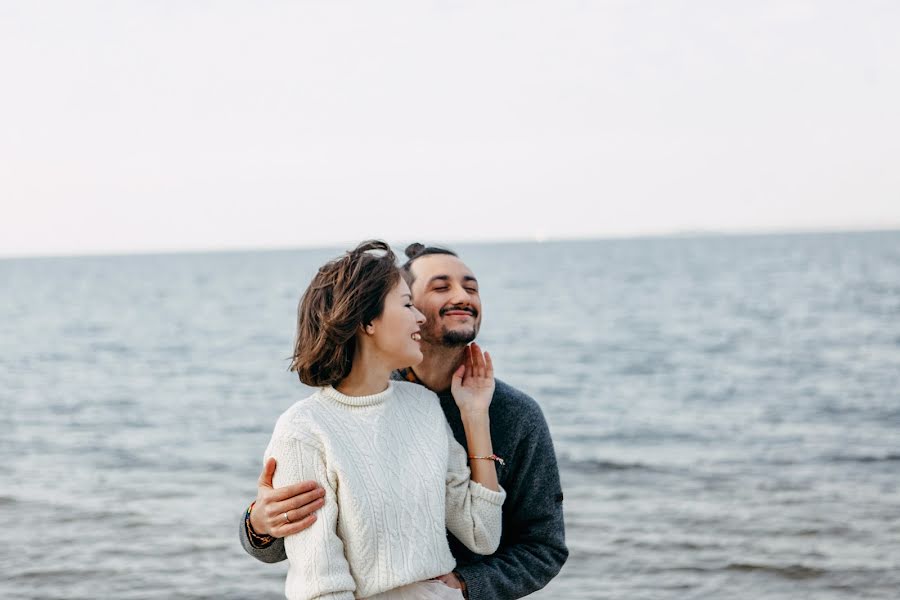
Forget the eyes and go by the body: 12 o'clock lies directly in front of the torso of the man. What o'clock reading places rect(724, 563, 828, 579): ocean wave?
The ocean wave is roughly at 7 o'clock from the man.

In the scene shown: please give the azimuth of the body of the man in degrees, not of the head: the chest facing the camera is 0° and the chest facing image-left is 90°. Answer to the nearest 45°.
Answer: approximately 0°

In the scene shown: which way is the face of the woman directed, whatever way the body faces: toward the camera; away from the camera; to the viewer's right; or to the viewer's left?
to the viewer's right

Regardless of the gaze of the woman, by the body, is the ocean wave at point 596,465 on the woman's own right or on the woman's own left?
on the woman's own left

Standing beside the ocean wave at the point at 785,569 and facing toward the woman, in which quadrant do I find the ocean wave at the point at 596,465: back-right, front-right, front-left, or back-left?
back-right

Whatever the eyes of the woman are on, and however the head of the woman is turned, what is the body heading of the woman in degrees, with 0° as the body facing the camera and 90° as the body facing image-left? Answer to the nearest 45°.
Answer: approximately 315°

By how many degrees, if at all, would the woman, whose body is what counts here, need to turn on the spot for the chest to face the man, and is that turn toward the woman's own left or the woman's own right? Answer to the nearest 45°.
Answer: approximately 90° to the woman's own left

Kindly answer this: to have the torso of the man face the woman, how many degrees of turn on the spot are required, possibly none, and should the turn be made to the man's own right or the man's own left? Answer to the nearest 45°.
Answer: approximately 45° to the man's own right
